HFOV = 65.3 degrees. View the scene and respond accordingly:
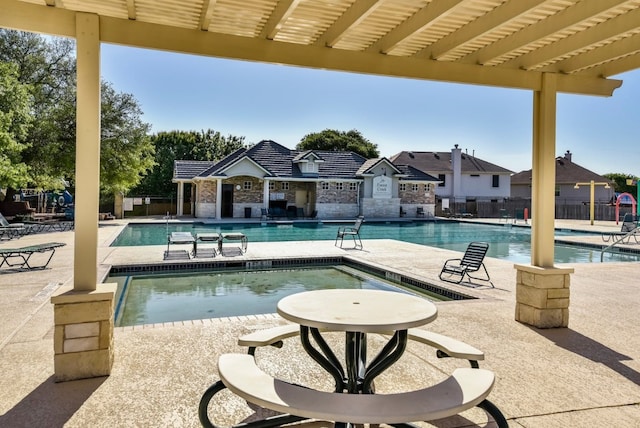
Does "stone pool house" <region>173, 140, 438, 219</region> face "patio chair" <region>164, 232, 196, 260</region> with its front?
yes

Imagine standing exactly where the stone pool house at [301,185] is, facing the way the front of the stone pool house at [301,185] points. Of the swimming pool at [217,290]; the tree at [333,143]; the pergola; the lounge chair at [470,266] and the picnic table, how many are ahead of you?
4

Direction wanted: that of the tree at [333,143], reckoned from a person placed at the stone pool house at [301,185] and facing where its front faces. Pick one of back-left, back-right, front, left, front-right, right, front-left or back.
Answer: back

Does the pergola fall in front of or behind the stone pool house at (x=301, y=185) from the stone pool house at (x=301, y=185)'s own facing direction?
in front

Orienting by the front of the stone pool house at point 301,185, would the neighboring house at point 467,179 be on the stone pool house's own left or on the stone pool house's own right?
on the stone pool house's own left

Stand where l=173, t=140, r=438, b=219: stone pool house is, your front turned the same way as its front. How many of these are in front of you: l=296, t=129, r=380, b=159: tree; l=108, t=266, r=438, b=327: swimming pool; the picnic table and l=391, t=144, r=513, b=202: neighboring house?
2

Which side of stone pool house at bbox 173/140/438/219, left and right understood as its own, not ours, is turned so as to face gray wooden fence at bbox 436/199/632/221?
left

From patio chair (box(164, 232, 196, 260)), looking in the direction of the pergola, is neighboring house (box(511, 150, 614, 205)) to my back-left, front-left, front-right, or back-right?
back-left

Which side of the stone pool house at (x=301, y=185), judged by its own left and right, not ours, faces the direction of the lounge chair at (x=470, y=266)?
front

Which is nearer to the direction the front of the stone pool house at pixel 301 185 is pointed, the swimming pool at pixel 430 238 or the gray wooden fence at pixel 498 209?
the swimming pool

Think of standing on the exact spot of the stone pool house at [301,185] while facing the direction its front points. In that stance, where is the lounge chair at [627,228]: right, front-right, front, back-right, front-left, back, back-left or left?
front-left

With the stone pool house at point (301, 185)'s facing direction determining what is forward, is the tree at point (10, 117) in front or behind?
in front

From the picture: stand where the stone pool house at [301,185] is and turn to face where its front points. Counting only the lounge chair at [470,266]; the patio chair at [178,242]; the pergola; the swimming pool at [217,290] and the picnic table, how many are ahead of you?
5

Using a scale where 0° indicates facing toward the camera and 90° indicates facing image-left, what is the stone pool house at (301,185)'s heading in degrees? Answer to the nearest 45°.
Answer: approximately 0°

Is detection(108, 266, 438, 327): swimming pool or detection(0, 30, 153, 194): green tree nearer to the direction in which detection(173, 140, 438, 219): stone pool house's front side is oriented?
the swimming pool

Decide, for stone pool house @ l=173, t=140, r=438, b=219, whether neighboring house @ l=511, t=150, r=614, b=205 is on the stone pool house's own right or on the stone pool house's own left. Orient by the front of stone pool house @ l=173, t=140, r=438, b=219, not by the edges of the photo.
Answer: on the stone pool house's own left

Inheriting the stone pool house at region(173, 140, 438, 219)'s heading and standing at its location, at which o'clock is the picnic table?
The picnic table is roughly at 12 o'clock from the stone pool house.
